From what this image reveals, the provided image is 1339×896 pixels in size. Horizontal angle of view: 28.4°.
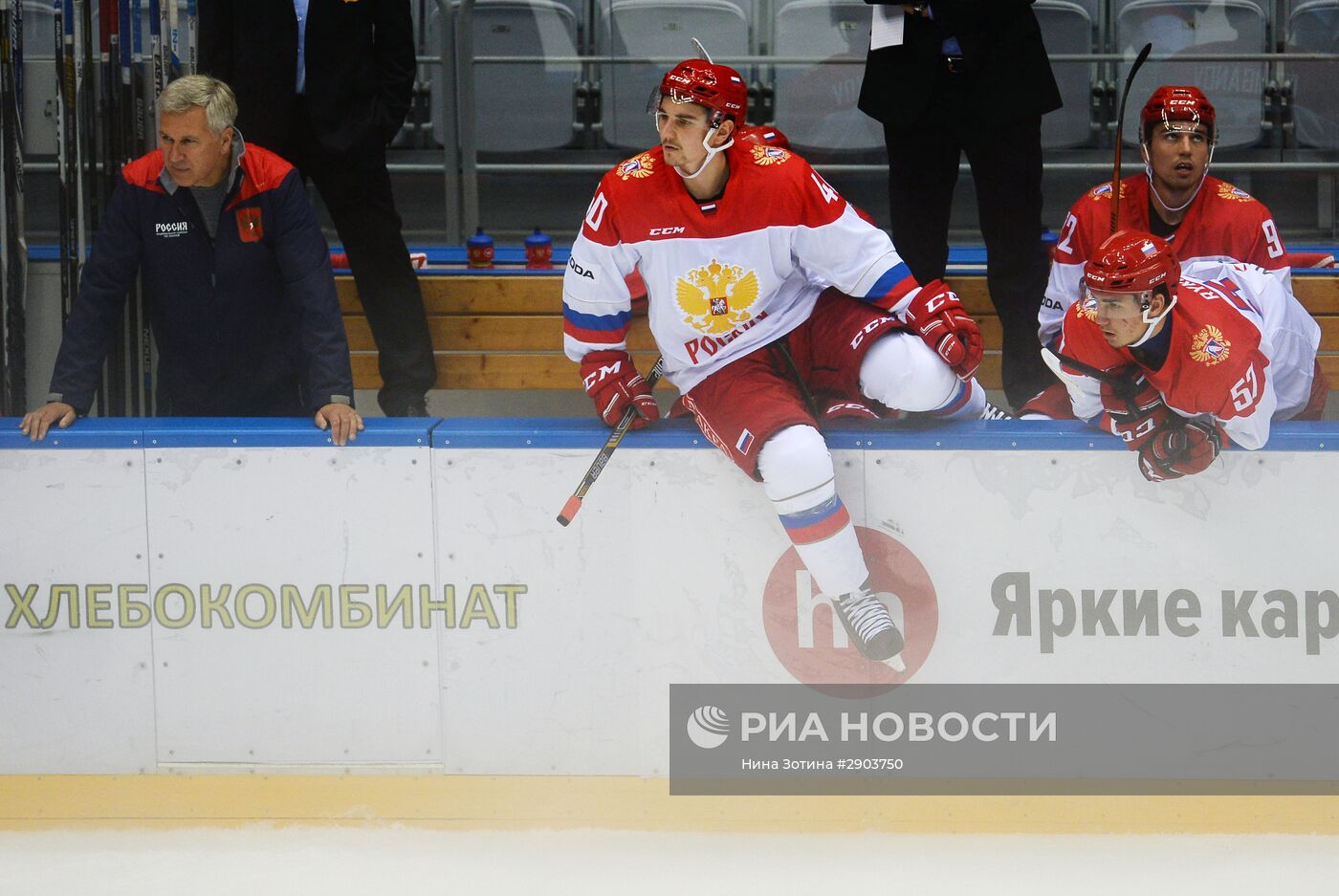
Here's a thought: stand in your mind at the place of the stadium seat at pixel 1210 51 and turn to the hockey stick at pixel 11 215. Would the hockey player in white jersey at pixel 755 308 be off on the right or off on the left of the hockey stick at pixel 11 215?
left

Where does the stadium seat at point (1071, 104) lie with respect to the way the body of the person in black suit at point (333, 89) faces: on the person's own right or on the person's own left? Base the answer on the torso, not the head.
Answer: on the person's own left

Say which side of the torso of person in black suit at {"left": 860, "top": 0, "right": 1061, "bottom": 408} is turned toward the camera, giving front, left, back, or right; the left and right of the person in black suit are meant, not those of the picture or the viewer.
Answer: front

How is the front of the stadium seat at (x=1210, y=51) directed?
toward the camera

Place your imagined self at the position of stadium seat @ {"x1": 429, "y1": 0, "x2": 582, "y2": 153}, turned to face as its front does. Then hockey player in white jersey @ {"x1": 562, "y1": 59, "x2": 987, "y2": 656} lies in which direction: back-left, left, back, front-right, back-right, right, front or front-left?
front

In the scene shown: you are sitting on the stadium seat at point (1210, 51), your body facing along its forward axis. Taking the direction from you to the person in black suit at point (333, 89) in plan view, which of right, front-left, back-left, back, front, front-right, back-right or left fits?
front-right

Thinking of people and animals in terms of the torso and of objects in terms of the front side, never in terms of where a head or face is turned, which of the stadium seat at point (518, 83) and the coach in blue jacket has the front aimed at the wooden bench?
the stadium seat

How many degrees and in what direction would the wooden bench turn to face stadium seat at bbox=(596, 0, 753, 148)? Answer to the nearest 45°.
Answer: approximately 180°
